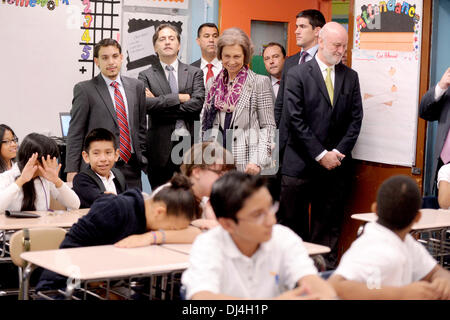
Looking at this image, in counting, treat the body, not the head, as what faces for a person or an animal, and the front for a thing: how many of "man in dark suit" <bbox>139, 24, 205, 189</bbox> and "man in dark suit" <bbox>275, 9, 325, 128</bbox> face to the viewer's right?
0

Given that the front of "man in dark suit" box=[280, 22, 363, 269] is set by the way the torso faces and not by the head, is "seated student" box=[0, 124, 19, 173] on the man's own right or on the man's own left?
on the man's own right

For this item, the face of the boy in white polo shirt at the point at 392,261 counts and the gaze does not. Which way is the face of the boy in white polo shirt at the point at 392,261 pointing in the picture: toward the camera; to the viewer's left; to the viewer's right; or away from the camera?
away from the camera

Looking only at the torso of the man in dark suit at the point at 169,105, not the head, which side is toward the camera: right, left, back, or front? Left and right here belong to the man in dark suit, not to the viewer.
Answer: front

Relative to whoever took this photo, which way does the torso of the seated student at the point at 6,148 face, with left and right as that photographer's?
facing the viewer and to the right of the viewer

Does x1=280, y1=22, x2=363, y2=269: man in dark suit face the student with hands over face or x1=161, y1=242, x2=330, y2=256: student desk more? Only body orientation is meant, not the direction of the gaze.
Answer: the student desk

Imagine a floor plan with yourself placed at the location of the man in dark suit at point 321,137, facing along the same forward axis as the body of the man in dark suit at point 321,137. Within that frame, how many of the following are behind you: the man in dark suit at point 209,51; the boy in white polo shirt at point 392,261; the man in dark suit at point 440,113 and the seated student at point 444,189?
1

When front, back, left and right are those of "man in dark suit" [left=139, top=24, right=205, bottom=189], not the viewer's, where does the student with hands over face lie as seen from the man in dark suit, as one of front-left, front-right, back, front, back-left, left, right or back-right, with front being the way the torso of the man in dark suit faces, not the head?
front-right

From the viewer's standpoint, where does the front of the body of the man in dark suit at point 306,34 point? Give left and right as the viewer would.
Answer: facing the viewer and to the left of the viewer

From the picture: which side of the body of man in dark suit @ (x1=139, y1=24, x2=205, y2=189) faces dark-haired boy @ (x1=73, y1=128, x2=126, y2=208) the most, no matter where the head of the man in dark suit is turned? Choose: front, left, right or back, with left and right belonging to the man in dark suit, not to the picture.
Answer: front

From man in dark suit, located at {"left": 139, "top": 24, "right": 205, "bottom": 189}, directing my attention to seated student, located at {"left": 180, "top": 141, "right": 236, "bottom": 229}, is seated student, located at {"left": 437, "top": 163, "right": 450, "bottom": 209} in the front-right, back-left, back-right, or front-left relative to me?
front-left

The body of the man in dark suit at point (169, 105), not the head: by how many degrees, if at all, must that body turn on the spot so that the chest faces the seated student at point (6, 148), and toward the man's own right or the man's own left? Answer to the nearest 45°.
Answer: approximately 90° to the man's own right

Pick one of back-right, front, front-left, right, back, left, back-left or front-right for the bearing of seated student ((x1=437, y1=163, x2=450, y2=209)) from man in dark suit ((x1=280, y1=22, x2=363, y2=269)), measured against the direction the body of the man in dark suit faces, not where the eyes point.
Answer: front

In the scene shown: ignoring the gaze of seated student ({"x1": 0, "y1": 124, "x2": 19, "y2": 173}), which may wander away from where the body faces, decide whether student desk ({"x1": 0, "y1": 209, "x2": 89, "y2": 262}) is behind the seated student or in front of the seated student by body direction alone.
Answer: in front

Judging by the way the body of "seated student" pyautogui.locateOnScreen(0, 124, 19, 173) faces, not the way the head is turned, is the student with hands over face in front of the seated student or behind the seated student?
in front
